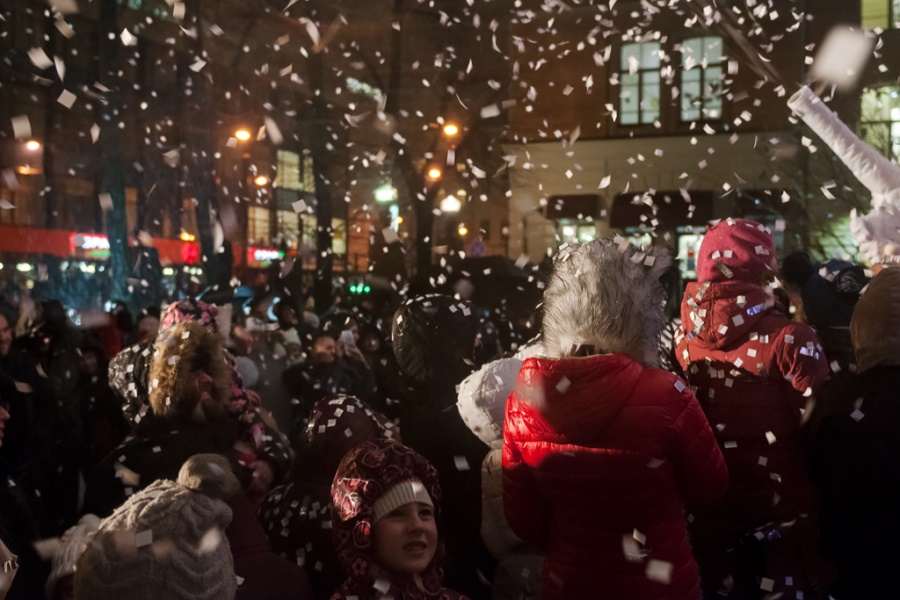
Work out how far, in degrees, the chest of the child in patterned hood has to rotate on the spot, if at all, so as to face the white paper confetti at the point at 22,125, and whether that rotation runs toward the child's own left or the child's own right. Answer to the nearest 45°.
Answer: approximately 180°

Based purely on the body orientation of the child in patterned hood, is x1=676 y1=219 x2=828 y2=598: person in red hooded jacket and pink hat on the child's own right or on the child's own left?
on the child's own left

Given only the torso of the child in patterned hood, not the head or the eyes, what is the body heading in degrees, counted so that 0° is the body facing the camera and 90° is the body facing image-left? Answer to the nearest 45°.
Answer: approximately 315°

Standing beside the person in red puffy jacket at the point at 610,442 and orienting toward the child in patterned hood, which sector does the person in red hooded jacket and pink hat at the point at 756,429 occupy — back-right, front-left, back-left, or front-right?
back-right

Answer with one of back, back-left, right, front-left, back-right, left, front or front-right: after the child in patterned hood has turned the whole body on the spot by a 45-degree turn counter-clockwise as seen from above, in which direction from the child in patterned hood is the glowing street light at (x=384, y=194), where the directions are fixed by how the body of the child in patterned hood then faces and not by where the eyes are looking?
left

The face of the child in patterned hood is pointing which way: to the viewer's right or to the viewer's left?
to the viewer's right

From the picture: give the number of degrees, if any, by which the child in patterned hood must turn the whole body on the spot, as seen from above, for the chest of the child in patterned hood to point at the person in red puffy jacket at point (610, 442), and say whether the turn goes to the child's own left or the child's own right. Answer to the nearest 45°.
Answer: approximately 45° to the child's own left

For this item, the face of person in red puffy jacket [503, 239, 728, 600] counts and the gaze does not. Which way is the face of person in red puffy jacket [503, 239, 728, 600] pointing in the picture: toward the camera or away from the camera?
away from the camera
